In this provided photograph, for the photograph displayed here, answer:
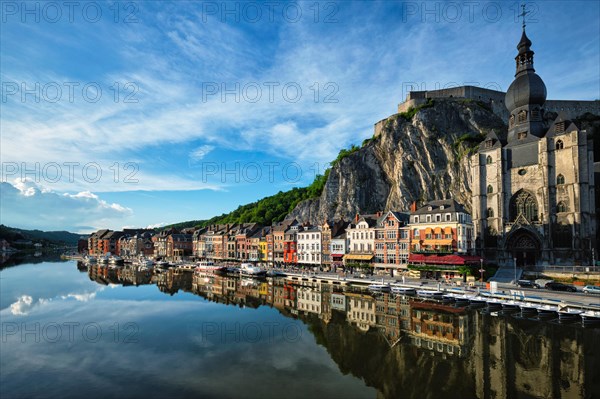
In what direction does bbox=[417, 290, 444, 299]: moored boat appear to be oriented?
to the viewer's left

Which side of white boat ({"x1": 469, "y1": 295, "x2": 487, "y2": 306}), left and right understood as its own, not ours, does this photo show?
left

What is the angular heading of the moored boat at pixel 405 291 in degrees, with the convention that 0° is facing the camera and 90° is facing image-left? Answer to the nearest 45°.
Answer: approximately 90°

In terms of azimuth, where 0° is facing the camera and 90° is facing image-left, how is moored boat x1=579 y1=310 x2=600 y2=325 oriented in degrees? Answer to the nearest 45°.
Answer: approximately 90°

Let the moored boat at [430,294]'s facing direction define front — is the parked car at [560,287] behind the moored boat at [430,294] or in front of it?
behind
